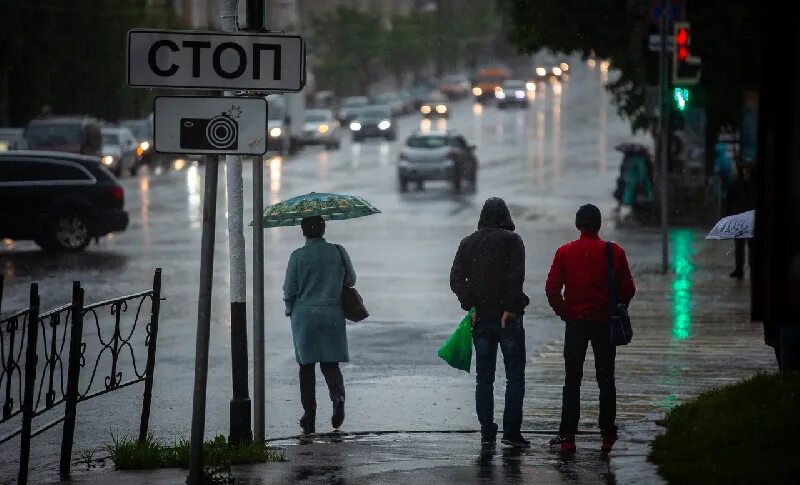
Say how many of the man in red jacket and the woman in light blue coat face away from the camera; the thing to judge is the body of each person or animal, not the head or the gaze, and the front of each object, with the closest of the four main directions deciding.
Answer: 2

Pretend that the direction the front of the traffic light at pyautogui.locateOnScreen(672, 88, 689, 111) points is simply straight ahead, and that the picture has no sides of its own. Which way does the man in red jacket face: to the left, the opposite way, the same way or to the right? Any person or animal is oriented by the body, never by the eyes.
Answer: the opposite way

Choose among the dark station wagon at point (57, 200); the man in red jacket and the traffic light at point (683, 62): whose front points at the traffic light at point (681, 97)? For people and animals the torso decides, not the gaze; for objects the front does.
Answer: the man in red jacket

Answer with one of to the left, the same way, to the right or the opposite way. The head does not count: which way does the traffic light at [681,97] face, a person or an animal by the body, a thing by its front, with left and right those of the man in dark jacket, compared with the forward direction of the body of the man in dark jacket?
the opposite way

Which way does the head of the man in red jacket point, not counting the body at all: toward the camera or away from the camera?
away from the camera

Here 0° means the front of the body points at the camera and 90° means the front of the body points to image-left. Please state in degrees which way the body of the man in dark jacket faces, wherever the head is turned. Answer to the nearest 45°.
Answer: approximately 180°

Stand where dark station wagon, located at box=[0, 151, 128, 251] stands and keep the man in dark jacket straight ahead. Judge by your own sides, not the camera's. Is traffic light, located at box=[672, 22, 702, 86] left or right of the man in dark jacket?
left

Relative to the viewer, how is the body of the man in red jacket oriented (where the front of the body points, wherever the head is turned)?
away from the camera

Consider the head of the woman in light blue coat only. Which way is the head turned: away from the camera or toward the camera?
away from the camera

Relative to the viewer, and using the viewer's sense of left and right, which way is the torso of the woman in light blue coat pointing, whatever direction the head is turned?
facing away from the viewer

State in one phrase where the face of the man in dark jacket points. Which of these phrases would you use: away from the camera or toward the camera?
away from the camera
